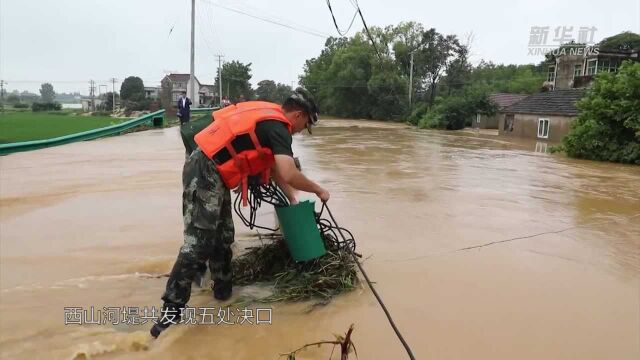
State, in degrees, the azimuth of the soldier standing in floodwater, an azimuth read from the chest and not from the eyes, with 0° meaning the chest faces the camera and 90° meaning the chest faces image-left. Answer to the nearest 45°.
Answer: approximately 270°

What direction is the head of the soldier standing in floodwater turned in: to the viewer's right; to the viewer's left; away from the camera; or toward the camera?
to the viewer's right

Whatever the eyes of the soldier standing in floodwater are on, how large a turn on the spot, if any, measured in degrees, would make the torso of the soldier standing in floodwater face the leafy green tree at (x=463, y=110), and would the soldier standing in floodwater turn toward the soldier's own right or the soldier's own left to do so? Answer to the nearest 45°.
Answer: approximately 45° to the soldier's own left

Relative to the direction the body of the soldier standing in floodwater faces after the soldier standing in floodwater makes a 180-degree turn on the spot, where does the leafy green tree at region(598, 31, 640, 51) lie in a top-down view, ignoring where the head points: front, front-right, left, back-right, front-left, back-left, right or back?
back-right

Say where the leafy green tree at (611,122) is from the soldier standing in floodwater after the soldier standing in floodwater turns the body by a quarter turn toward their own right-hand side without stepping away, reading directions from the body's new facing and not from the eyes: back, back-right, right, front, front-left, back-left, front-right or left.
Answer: back-left
